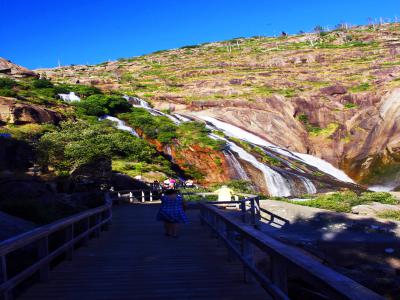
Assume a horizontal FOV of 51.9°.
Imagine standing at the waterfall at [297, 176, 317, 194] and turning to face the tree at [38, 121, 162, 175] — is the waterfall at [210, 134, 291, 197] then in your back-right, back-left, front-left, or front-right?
front-right

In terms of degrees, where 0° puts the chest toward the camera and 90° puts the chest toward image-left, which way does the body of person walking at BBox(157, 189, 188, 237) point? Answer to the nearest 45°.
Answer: approximately 180°

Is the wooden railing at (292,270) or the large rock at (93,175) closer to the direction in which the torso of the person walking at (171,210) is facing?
the large rock

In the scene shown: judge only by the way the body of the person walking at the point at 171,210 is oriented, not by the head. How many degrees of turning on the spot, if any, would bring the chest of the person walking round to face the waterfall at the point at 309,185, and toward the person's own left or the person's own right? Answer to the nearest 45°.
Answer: approximately 45° to the person's own right

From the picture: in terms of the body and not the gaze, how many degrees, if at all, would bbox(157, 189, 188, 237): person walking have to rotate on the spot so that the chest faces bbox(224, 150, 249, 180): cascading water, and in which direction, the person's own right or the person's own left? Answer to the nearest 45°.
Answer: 0° — they already face it

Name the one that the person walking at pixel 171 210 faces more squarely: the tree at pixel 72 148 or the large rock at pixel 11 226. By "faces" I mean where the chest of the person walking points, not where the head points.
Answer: the tree

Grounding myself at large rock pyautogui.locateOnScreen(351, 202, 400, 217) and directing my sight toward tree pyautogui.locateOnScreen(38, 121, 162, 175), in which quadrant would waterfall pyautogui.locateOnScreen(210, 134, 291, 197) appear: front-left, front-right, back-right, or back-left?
front-right

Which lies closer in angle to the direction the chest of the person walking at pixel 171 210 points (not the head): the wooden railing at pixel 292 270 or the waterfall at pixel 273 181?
the waterfall

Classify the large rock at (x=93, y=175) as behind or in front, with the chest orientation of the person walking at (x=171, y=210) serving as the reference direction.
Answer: in front

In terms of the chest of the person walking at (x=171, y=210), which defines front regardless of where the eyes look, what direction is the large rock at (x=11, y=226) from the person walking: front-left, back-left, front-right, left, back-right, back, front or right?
back-left

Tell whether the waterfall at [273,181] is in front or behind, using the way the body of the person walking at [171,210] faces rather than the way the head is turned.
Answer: in front
